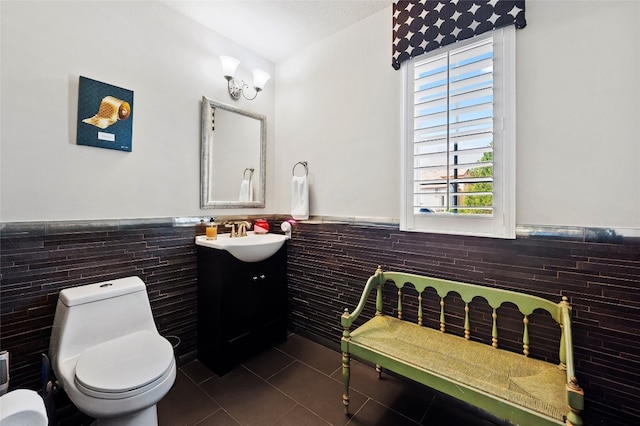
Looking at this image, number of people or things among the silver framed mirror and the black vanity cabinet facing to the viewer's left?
0

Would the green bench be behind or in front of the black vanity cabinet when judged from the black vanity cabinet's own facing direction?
in front

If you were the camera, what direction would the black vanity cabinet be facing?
facing the viewer and to the right of the viewer

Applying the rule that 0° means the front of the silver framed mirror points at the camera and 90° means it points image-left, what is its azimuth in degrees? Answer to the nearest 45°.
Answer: approximately 315°

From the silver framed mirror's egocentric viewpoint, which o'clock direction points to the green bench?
The green bench is roughly at 12 o'clock from the silver framed mirror.

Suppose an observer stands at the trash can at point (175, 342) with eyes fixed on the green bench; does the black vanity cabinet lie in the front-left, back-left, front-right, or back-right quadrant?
front-left

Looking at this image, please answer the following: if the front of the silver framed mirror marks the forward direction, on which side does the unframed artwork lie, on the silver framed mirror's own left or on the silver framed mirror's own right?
on the silver framed mirror's own right

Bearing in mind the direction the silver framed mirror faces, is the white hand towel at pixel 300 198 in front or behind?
in front

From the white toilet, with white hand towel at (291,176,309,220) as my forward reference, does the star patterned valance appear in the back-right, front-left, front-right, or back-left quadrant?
front-right

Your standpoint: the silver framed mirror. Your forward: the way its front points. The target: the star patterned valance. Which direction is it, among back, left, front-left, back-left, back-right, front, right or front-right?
front

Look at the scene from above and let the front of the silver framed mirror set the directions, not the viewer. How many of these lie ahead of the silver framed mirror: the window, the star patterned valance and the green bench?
3

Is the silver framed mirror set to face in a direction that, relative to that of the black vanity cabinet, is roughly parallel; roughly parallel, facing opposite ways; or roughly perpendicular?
roughly parallel

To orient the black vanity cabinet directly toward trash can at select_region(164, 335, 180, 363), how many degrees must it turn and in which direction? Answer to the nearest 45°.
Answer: approximately 135° to its right
